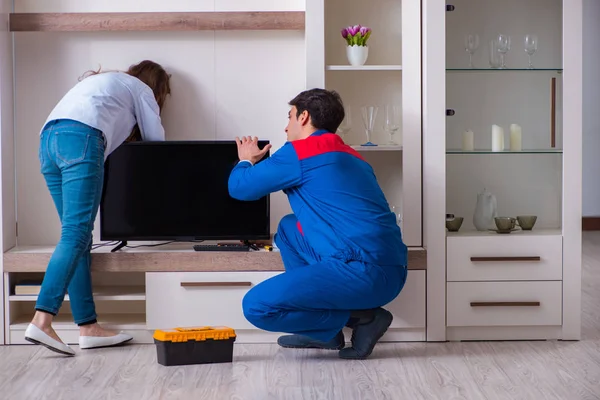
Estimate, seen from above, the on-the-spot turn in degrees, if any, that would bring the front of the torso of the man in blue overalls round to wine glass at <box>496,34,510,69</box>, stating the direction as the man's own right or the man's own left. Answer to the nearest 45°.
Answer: approximately 90° to the man's own right

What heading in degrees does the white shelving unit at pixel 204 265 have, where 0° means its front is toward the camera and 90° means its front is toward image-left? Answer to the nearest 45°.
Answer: approximately 0°

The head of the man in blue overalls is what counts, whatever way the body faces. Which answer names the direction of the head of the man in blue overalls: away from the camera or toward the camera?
away from the camera

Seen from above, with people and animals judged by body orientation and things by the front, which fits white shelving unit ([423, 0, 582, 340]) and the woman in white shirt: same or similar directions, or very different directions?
very different directions

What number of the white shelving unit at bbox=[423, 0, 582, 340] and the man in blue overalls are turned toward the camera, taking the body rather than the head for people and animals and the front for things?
1

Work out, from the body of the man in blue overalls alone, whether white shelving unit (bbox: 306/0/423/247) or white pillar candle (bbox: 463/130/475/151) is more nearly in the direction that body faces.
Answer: the white shelving unit

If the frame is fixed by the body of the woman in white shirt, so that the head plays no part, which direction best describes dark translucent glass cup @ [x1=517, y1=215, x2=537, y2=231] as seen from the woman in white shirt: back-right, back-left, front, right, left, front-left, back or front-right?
front-right

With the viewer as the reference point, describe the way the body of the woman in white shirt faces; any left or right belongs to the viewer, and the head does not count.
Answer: facing away from the viewer and to the right of the viewer

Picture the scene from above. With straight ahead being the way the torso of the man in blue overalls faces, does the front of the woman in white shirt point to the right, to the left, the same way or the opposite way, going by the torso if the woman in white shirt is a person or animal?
to the right

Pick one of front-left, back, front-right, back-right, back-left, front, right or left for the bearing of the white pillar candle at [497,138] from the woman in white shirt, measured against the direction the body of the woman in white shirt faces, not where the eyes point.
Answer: front-right

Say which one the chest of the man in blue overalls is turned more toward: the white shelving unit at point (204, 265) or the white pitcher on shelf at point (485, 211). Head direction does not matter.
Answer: the white shelving unit

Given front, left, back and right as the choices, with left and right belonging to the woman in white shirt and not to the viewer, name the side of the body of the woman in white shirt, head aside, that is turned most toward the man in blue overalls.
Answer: right

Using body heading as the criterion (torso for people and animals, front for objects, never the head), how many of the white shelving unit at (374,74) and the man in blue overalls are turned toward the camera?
1
